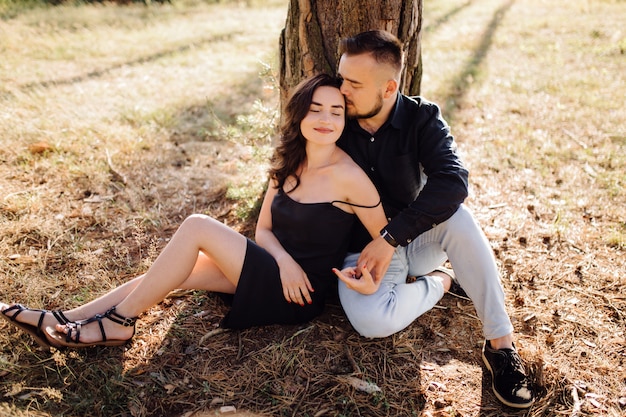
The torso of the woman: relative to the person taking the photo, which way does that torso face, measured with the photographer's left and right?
facing the viewer and to the left of the viewer

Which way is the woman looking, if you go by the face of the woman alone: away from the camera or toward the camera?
toward the camera

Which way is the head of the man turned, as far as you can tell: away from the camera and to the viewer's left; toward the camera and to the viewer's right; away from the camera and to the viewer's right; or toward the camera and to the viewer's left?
toward the camera and to the viewer's left

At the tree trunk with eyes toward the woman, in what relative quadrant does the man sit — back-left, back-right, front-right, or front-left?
front-left

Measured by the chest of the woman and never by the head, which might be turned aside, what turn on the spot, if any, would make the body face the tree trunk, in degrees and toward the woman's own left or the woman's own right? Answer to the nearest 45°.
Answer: approximately 180°

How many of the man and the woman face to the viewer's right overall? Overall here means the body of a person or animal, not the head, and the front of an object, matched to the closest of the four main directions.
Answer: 0

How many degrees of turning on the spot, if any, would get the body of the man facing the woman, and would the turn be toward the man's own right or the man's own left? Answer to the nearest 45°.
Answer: approximately 45° to the man's own right

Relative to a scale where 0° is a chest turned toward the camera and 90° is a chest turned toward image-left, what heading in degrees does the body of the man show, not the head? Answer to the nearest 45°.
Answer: approximately 45°

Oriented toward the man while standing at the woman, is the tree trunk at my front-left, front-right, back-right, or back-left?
front-left

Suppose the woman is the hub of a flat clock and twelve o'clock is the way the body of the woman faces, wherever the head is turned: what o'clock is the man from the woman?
The man is roughly at 8 o'clock from the woman.
